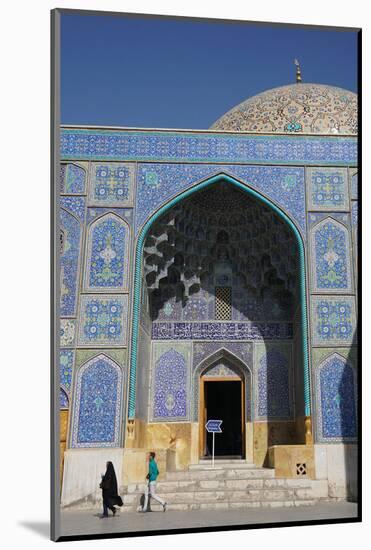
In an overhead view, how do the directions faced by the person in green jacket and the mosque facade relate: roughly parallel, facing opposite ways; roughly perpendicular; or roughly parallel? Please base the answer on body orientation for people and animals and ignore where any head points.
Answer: roughly perpendicular

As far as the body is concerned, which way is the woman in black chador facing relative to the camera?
to the viewer's left

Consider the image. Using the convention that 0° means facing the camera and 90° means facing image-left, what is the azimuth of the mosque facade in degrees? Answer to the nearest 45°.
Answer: approximately 0°

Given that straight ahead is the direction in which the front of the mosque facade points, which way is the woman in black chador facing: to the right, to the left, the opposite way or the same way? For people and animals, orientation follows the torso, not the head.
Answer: to the right

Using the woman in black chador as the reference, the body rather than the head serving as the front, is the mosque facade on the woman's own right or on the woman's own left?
on the woman's own right

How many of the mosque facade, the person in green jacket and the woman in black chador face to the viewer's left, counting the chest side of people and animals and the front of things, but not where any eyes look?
2

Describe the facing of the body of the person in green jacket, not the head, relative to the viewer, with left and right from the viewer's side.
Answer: facing to the left of the viewer
